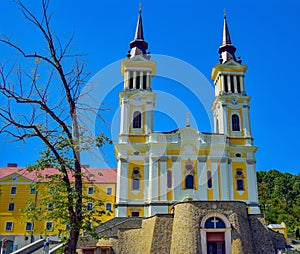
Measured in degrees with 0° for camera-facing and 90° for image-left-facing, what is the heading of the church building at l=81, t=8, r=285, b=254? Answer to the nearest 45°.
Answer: approximately 0°
